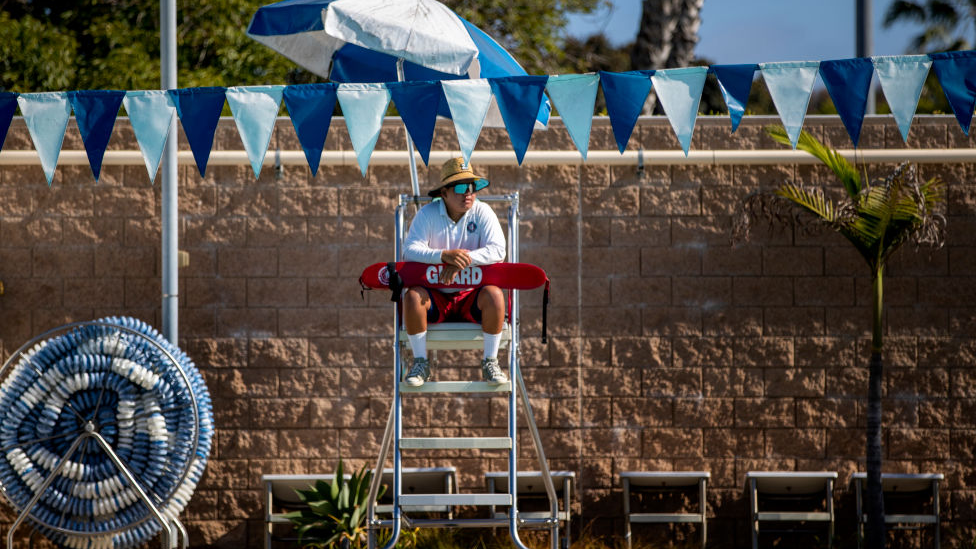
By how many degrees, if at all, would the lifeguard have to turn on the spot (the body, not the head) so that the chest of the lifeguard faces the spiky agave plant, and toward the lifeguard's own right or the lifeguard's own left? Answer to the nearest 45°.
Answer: approximately 135° to the lifeguard's own right

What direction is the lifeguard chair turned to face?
toward the camera

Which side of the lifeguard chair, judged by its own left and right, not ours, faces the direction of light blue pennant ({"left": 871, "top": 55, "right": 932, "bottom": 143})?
left

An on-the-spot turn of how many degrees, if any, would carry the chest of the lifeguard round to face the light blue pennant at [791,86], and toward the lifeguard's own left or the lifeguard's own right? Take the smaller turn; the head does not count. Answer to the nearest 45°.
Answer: approximately 45° to the lifeguard's own left

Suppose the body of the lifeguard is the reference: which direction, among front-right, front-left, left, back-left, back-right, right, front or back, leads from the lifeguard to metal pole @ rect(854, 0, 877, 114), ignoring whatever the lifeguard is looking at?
back-left

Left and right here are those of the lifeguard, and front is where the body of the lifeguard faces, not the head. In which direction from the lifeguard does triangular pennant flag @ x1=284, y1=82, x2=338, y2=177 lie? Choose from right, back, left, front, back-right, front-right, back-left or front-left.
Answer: front-right

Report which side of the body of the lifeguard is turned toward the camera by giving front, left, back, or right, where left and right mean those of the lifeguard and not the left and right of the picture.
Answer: front
